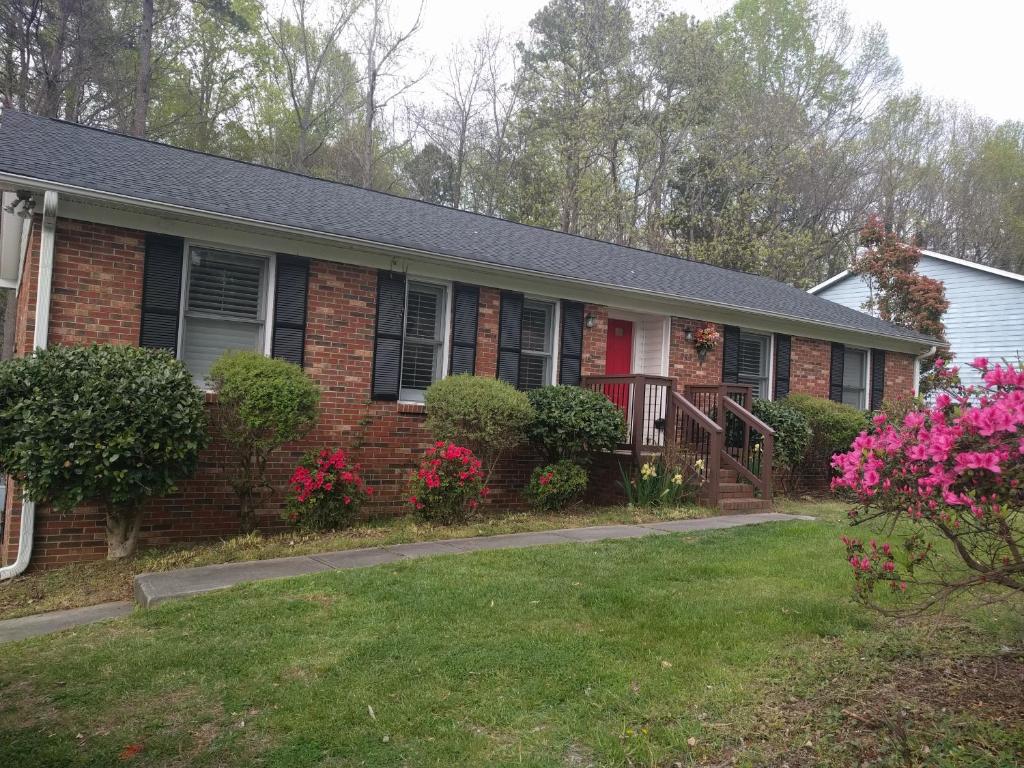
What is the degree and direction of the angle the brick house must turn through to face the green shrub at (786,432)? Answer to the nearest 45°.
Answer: approximately 45° to its left

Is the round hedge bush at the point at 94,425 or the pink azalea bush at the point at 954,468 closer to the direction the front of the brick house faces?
the pink azalea bush

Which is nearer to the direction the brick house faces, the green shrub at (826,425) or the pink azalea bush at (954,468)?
the pink azalea bush

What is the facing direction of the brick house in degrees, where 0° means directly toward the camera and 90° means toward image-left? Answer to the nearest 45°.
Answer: approximately 315°

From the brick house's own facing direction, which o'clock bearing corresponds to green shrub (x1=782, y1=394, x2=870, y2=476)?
The green shrub is roughly at 10 o'clock from the brick house.

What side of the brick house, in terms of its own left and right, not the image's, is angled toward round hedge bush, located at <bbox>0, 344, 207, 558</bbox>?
right

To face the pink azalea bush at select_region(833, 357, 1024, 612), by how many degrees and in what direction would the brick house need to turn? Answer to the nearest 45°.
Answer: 0° — it already faces it
